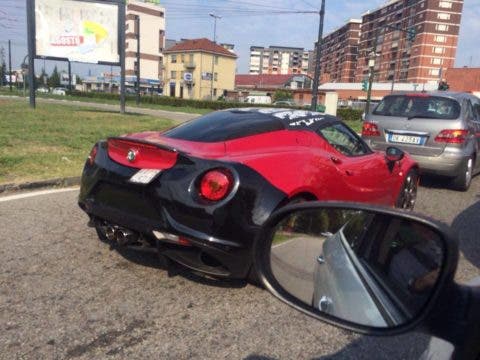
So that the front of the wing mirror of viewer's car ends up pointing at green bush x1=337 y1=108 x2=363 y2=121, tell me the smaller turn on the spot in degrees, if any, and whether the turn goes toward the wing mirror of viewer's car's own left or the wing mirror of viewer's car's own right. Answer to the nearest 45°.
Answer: approximately 180°

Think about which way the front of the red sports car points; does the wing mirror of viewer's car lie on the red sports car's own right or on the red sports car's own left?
on the red sports car's own right

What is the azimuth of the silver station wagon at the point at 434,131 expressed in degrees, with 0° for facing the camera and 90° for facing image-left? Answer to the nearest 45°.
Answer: approximately 225°

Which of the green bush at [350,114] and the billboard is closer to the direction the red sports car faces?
the green bush

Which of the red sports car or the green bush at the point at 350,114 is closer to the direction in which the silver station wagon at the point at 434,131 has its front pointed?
the green bush

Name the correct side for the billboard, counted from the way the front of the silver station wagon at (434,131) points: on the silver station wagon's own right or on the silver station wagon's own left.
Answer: on the silver station wagon's own left

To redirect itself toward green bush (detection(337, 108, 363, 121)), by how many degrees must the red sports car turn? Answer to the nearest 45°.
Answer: approximately 45° to its left

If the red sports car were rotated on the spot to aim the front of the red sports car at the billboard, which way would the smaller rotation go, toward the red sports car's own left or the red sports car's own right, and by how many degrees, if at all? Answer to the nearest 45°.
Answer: approximately 90° to the red sports car's own left

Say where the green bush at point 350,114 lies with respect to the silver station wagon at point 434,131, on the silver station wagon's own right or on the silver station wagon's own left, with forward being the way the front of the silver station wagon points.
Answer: on the silver station wagon's own left

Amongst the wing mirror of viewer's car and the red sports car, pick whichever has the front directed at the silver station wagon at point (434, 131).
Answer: the red sports car

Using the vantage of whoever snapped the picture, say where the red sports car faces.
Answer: facing away from the viewer and to the right of the viewer

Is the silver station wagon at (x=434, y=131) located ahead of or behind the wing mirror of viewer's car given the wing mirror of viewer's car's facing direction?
behind
